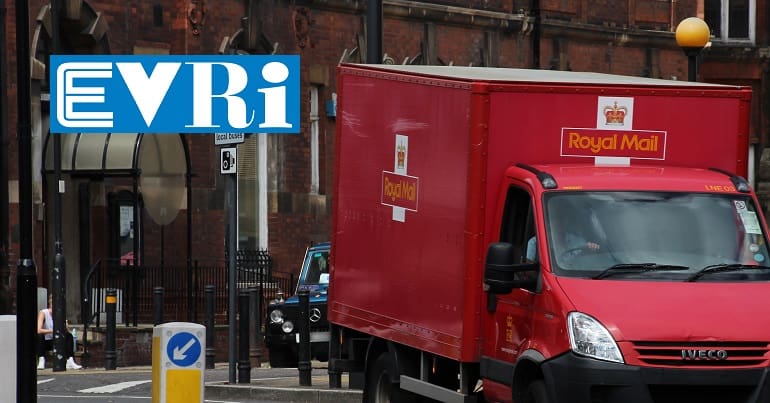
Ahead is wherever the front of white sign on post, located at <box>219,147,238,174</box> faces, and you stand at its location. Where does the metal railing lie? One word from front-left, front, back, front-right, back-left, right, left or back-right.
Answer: back

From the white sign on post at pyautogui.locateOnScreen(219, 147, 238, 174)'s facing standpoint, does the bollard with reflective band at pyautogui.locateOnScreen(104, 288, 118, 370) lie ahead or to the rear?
to the rear

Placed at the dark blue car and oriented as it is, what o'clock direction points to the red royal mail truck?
The red royal mail truck is roughly at 10 o'clock from the dark blue car.

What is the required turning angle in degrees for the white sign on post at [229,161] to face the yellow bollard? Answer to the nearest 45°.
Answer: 0° — it already faces it

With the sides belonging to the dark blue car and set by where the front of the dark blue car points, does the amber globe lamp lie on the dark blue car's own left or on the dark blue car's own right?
on the dark blue car's own left

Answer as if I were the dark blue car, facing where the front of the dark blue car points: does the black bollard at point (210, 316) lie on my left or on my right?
on my right

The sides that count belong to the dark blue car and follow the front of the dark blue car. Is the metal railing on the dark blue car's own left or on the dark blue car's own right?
on the dark blue car's own right

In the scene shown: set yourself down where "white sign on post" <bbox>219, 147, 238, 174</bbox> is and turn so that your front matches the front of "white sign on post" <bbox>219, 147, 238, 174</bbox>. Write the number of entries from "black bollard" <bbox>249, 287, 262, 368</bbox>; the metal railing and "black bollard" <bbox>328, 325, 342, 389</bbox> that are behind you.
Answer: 2

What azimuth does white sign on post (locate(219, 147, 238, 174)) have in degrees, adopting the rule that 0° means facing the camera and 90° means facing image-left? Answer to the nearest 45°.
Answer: approximately 0°
